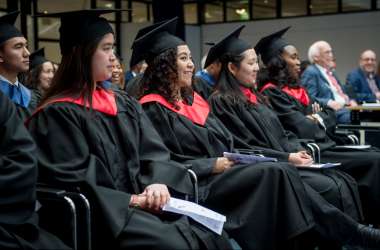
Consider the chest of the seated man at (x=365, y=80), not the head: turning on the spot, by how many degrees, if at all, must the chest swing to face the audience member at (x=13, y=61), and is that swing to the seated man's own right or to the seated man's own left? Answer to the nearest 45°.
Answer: approximately 45° to the seated man's own right

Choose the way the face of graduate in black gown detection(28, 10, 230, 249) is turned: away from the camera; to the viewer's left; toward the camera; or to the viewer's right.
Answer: to the viewer's right

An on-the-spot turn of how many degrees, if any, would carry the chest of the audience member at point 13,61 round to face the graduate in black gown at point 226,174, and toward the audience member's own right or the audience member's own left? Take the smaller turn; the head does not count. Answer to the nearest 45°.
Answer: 0° — they already face them

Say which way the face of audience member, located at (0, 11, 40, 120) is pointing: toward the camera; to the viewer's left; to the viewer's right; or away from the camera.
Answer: to the viewer's right

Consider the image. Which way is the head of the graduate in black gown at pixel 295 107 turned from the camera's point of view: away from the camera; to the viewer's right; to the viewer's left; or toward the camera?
to the viewer's right

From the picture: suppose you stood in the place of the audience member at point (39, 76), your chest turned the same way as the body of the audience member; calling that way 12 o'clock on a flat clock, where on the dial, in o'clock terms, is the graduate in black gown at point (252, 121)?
The graduate in black gown is roughly at 12 o'clock from the audience member.

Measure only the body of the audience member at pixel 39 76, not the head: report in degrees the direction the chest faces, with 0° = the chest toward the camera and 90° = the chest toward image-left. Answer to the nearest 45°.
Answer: approximately 315°

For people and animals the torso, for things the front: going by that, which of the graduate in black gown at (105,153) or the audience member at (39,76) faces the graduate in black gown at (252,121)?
the audience member

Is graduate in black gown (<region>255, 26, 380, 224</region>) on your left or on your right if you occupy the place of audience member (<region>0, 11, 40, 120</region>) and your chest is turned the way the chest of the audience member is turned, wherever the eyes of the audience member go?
on your left

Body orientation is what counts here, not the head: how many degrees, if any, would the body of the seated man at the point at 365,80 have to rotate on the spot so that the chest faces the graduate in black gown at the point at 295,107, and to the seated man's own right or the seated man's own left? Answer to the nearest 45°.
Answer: approximately 45° to the seated man's own right

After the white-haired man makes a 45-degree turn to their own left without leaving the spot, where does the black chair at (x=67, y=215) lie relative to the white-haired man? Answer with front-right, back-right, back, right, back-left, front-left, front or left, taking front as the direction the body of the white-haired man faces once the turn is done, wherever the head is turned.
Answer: right
